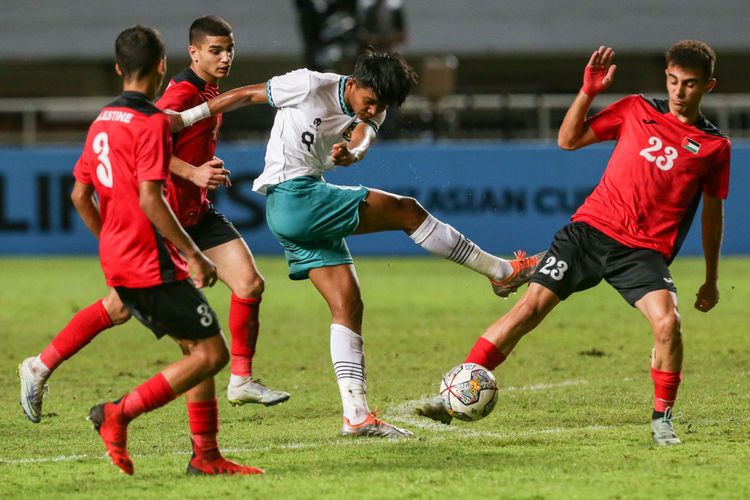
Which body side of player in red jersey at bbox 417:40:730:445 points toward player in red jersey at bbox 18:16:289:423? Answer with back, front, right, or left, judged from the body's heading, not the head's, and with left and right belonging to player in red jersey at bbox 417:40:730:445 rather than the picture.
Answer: right

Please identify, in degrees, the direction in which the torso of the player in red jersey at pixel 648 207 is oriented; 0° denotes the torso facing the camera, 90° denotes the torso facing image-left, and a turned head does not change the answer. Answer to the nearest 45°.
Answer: approximately 0°

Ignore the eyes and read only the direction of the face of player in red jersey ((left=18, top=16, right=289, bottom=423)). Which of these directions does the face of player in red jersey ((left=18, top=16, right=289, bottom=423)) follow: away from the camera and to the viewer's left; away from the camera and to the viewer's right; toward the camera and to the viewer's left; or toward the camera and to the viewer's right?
toward the camera and to the viewer's right

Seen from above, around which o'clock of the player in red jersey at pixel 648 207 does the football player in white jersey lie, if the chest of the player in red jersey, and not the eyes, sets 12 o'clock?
The football player in white jersey is roughly at 3 o'clock from the player in red jersey.

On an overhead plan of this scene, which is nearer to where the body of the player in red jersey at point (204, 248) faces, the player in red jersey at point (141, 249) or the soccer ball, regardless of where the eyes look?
the soccer ball

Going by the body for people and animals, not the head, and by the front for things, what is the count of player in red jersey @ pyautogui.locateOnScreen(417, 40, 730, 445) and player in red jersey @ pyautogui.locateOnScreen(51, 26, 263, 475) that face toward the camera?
1

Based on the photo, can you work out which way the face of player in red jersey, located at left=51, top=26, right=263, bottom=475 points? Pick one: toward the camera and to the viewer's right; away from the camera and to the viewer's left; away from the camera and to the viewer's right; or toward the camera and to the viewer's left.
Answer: away from the camera and to the viewer's right

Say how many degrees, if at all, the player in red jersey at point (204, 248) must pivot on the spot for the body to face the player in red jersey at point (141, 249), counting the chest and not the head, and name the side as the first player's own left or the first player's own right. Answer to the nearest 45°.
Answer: approximately 90° to the first player's own right

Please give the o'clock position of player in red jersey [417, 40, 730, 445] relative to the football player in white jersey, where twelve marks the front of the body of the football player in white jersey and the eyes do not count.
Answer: The player in red jersey is roughly at 11 o'clock from the football player in white jersey.

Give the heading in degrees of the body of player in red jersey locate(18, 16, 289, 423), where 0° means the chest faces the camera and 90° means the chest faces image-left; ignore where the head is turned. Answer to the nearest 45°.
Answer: approximately 270°

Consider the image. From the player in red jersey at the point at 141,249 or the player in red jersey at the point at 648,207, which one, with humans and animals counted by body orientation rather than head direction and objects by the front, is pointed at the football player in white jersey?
the player in red jersey at the point at 141,249

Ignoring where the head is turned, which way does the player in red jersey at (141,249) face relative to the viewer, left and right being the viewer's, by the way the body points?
facing away from the viewer and to the right of the viewer
